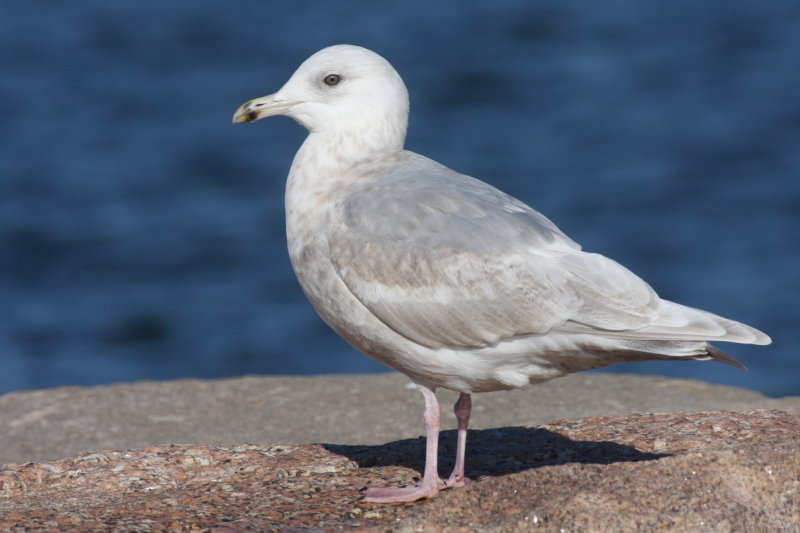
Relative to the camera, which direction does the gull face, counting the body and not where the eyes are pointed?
to the viewer's left
